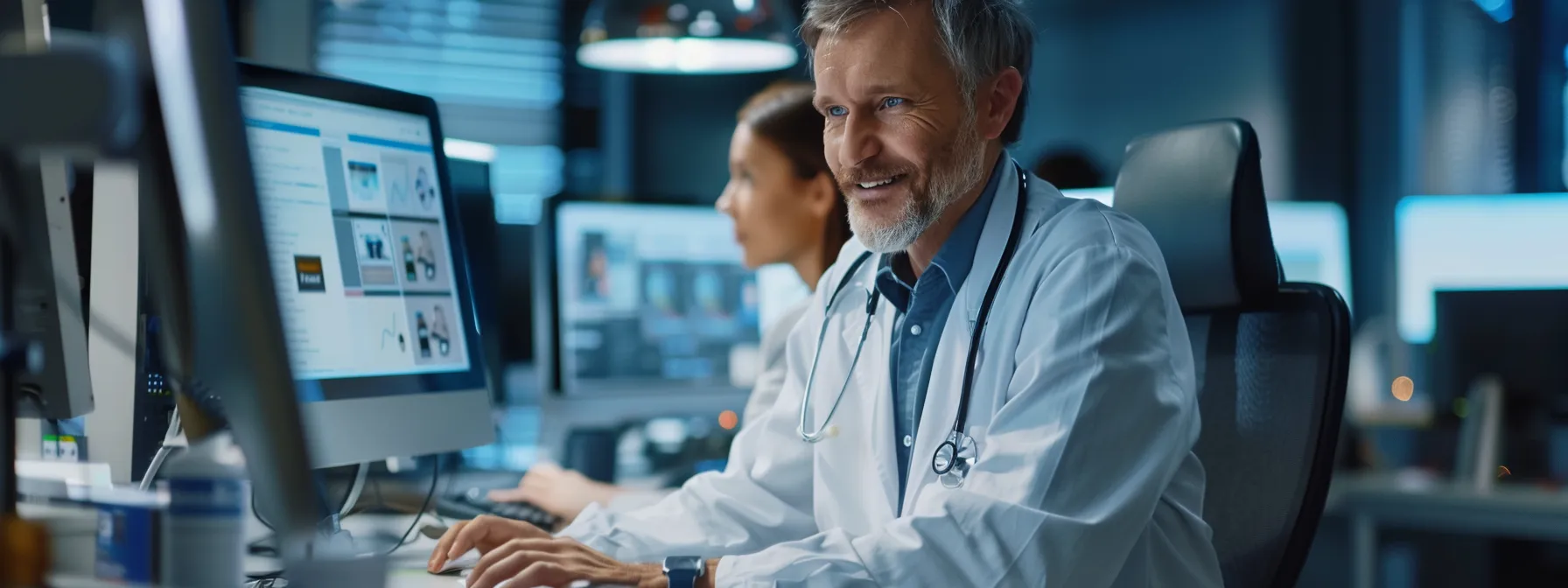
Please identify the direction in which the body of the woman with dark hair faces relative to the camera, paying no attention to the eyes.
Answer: to the viewer's left

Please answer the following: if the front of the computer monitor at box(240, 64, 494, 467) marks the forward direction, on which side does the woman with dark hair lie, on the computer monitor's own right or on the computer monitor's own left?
on the computer monitor's own left

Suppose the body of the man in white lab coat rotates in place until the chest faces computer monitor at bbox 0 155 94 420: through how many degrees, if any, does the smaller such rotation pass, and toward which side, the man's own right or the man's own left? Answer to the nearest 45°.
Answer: approximately 45° to the man's own right

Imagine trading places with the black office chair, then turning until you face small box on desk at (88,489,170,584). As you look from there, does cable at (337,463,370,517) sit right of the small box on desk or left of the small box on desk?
right

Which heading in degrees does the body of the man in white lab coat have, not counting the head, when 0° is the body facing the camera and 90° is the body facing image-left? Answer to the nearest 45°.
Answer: approximately 45°

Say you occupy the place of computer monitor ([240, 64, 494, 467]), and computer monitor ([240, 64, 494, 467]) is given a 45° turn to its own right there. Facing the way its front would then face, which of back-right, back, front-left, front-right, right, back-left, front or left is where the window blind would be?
back

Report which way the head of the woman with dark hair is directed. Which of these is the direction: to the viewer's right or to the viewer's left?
to the viewer's left

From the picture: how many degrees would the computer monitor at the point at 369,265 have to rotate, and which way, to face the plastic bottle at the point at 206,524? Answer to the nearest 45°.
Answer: approximately 45° to its right
